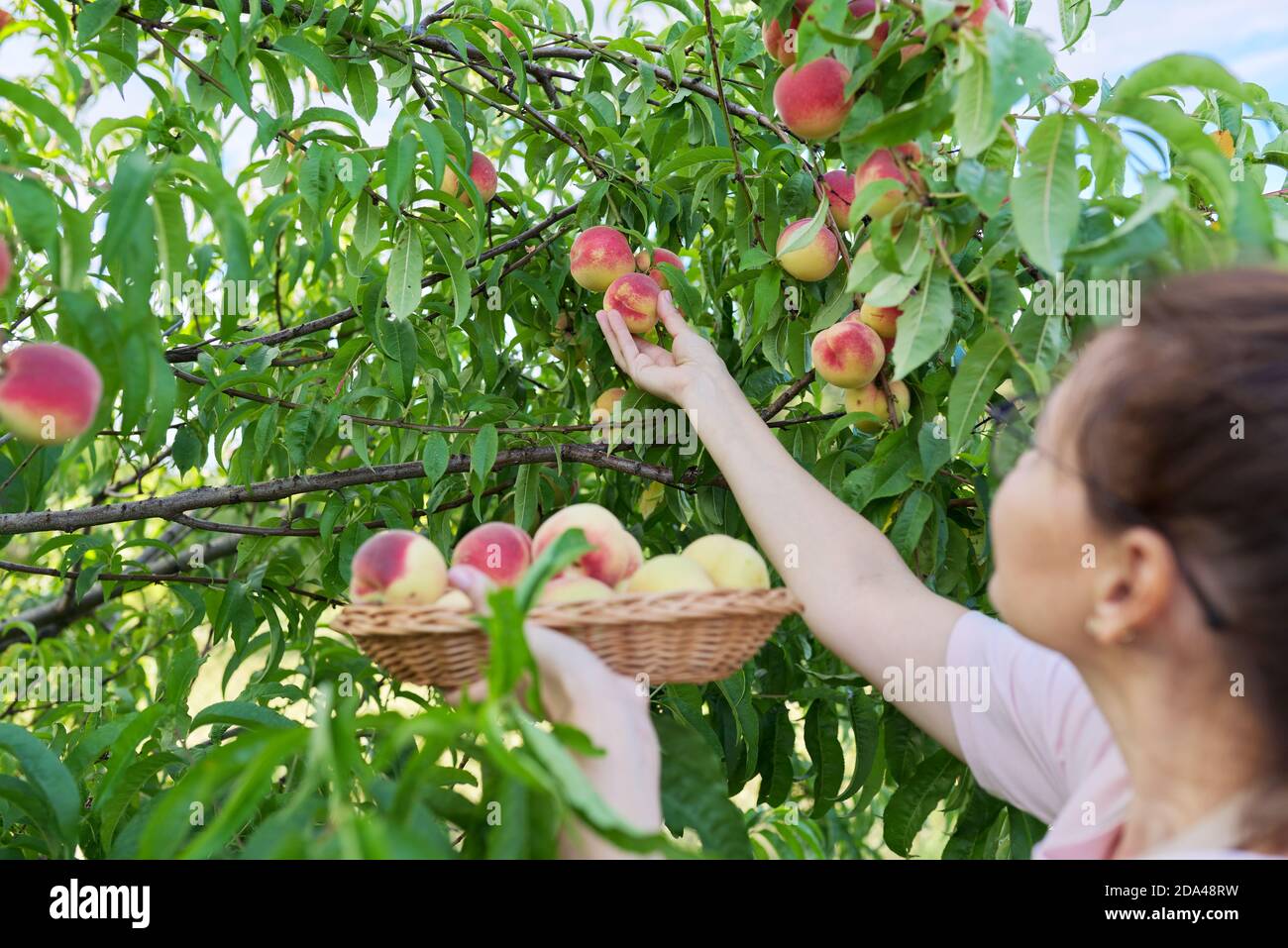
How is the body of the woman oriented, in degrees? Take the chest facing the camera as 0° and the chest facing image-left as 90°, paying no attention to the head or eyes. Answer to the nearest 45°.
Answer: approximately 135°

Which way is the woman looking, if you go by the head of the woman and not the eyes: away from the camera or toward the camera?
away from the camera
